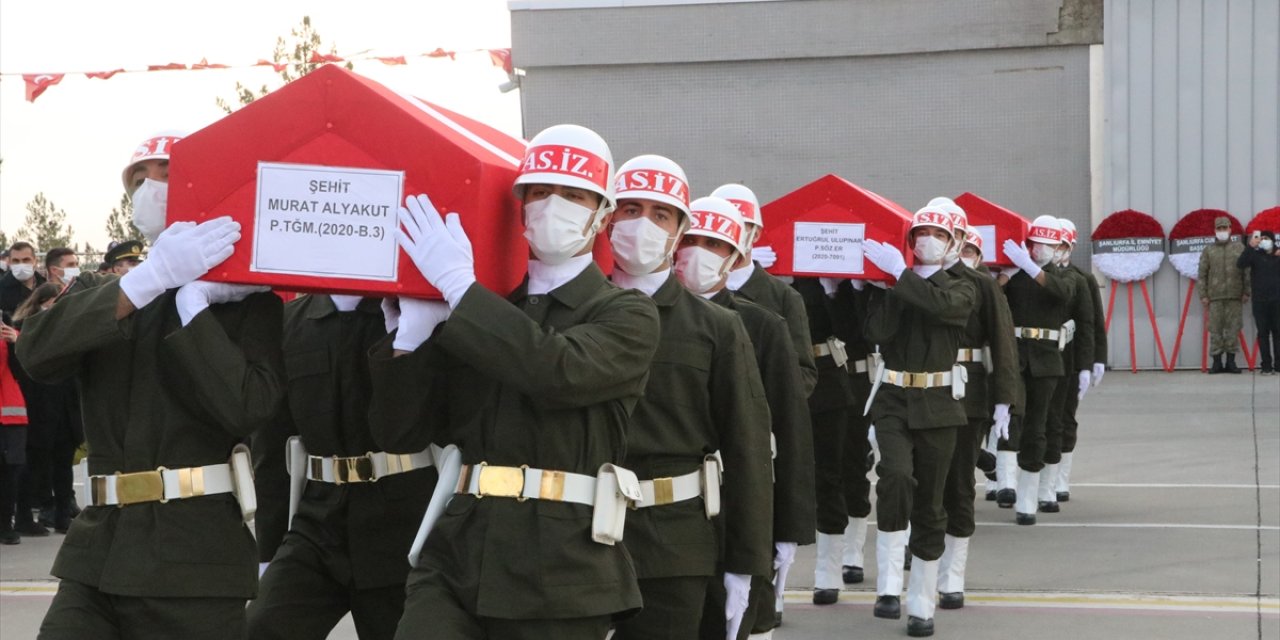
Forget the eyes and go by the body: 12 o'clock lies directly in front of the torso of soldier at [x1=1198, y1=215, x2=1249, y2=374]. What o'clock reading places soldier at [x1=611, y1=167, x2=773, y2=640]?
soldier at [x1=611, y1=167, x2=773, y2=640] is roughly at 12 o'clock from soldier at [x1=1198, y1=215, x2=1249, y2=374].

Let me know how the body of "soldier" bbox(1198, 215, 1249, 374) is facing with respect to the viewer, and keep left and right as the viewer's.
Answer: facing the viewer

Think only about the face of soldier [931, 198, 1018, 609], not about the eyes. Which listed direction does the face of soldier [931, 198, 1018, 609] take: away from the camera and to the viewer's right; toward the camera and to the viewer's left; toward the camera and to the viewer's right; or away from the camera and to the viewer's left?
toward the camera and to the viewer's left

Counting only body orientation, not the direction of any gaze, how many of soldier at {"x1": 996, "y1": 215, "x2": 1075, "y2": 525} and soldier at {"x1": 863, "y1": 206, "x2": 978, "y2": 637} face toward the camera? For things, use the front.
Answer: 2

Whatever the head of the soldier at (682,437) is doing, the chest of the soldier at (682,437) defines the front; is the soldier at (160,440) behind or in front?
in front

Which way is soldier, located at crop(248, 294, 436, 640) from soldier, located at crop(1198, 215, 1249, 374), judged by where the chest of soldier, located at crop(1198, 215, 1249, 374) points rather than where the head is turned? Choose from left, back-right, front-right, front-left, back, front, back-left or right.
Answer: front

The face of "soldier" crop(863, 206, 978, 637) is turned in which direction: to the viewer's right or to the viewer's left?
to the viewer's left

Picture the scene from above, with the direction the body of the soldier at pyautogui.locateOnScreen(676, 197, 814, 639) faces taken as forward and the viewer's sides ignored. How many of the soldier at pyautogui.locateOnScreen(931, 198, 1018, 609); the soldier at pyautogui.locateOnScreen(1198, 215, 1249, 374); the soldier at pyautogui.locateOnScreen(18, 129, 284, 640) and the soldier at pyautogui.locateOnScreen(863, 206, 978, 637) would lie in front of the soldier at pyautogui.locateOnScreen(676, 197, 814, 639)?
1

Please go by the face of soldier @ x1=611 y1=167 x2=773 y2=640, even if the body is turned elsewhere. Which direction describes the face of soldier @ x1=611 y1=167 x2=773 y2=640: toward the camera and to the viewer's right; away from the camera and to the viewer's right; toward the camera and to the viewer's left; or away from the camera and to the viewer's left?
toward the camera and to the viewer's left

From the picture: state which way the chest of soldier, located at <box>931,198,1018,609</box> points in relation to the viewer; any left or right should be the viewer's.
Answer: facing the viewer and to the left of the viewer

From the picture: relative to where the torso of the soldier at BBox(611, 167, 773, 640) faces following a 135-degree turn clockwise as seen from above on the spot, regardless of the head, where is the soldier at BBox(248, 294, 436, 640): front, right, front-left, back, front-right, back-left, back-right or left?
left

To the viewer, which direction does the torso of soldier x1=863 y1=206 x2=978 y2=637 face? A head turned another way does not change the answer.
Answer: toward the camera

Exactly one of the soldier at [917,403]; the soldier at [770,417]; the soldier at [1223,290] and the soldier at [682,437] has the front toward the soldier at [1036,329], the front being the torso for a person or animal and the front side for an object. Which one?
the soldier at [1223,290]
